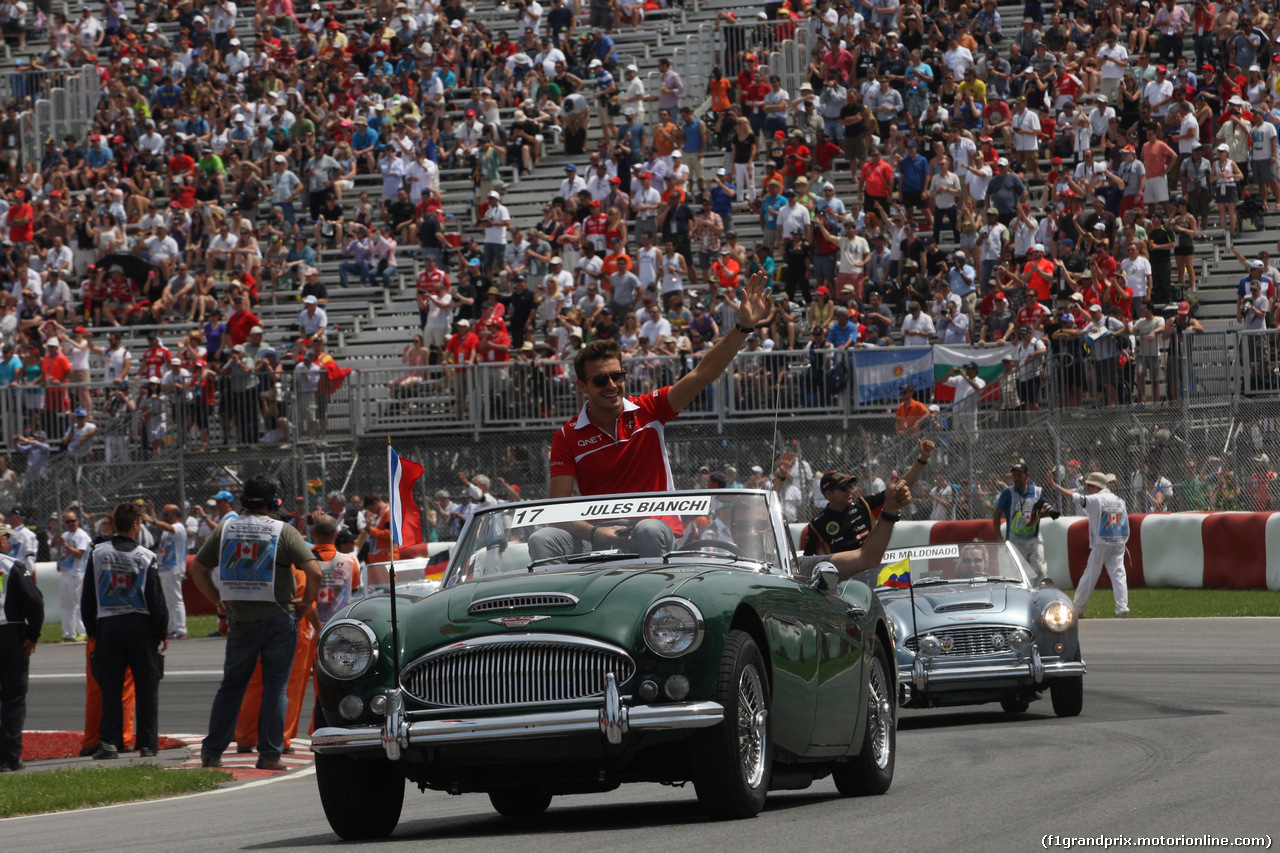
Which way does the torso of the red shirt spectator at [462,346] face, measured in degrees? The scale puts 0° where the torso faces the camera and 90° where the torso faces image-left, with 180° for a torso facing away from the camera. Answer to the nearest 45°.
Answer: approximately 0°

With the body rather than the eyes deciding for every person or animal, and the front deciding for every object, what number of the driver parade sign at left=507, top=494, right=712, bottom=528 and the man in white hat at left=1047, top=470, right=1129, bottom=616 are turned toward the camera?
1

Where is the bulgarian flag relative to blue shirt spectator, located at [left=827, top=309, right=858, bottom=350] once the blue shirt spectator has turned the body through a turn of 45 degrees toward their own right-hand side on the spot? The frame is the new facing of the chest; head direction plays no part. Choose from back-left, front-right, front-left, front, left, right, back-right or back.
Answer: left

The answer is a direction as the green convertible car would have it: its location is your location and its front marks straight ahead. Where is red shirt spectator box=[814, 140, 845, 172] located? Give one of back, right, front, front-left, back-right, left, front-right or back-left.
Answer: back-right

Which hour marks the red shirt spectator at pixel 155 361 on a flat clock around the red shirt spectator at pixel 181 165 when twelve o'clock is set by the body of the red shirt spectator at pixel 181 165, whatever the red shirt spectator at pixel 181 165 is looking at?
the red shirt spectator at pixel 155 361 is roughly at 12 o'clock from the red shirt spectator at pixel 181 165.

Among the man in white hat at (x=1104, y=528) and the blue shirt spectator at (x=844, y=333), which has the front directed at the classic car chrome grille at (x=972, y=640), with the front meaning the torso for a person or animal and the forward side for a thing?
the blue shirt spectator

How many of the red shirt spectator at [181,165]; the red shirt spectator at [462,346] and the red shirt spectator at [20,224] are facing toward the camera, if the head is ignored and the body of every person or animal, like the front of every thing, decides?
3

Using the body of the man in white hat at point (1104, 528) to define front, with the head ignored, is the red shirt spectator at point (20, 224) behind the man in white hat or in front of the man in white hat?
in front

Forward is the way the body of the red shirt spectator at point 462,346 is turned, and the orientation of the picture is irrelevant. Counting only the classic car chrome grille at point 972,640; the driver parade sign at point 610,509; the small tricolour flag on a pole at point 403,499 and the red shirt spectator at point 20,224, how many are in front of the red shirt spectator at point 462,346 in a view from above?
3

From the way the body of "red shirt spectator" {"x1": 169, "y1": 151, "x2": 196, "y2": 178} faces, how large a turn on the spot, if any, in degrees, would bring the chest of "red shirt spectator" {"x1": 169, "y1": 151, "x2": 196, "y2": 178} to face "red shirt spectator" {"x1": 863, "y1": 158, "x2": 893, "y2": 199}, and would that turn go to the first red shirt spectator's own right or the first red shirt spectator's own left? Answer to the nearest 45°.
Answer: approximately 45° to the first red shirt spectator's own left

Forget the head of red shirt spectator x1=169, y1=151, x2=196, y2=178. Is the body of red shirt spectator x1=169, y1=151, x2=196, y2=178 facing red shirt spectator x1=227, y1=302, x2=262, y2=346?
yes
